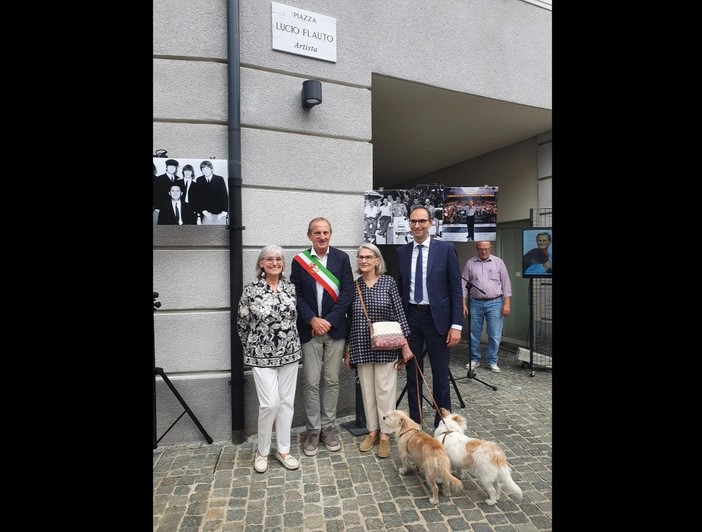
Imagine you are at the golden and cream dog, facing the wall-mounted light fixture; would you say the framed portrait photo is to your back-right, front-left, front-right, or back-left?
front-right

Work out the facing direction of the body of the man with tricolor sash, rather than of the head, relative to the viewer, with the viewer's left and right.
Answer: facing the viewer

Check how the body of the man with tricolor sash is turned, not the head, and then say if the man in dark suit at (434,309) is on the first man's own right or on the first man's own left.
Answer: on the first man's own left

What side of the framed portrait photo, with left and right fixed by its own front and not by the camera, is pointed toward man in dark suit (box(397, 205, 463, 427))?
front

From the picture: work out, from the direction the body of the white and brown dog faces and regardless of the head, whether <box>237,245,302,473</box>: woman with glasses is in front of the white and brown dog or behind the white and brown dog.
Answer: in front

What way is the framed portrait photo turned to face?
toward the camera

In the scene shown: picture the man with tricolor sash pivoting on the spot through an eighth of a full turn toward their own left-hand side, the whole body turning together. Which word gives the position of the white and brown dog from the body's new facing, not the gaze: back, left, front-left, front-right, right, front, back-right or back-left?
front

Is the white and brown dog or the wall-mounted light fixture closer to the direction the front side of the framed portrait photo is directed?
the white and brown dog

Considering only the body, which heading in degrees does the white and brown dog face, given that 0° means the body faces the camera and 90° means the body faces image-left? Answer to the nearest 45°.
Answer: approximately 135°

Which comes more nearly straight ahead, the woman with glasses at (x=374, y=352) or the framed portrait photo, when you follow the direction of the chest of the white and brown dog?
the woman with glasses
